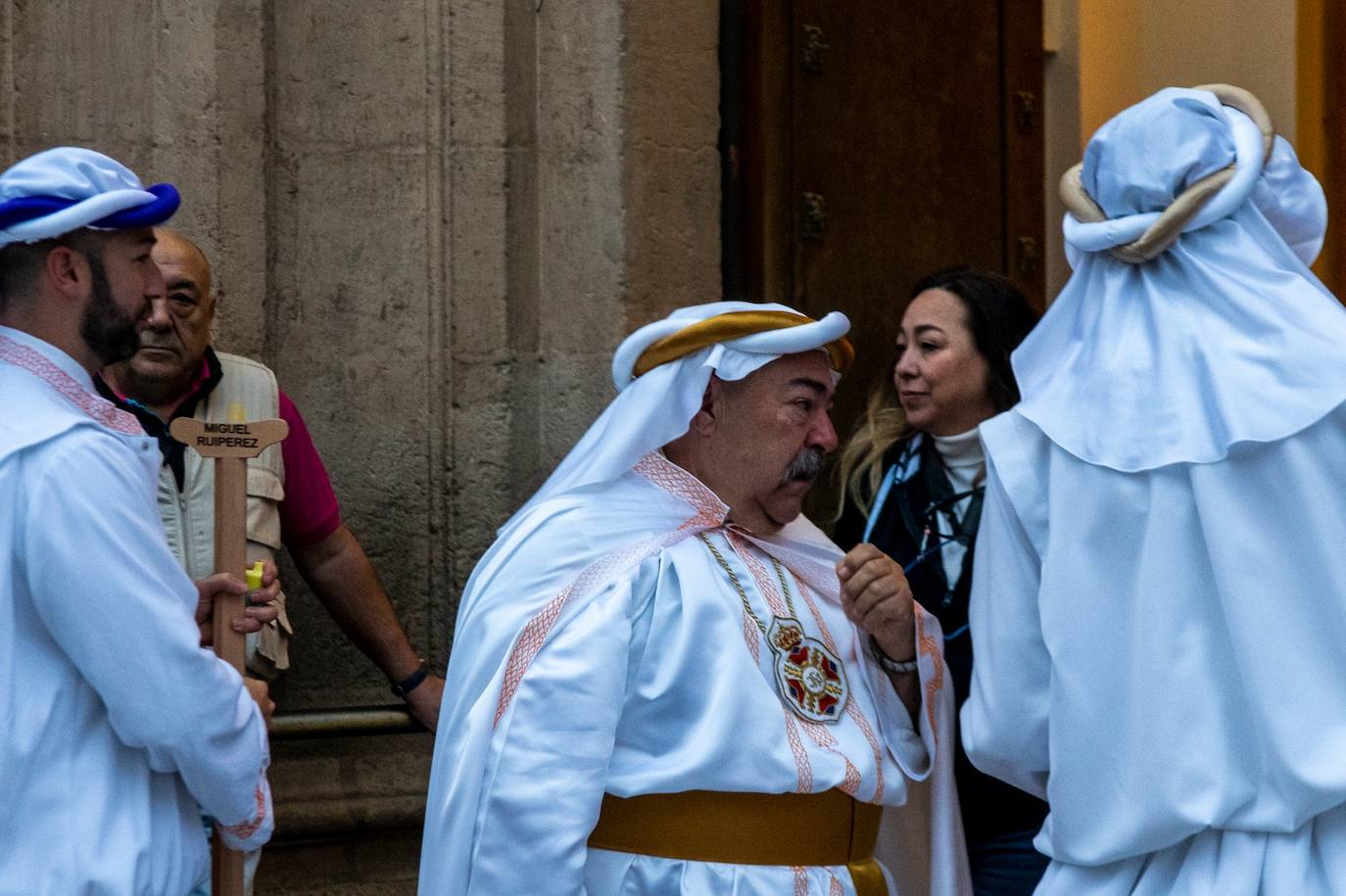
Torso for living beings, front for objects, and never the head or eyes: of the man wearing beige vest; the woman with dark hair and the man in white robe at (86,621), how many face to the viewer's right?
1

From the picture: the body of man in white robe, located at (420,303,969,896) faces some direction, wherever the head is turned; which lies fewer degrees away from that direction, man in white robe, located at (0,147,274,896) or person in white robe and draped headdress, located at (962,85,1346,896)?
the person in white robe and draped headdress

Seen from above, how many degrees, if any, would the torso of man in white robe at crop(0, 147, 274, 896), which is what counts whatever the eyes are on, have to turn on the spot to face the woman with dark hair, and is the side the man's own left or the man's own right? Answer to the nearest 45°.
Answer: approximately 45° to the man's own left

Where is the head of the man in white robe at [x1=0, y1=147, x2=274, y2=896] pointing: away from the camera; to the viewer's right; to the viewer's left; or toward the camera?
to the viewer's right

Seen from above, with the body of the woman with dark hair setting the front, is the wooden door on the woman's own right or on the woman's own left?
on the woman's own right

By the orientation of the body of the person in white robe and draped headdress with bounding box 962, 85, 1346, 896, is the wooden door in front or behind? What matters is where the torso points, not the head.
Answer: in front

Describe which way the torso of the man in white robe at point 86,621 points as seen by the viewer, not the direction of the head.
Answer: to the viewer's right

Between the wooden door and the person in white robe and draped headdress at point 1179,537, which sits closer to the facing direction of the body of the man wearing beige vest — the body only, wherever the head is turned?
the person in white robe and draped headdress

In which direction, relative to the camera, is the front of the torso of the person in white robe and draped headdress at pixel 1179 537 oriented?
away from the camera

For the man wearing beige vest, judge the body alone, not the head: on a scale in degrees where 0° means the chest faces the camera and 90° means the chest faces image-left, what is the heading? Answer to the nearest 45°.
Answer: approximately 0°

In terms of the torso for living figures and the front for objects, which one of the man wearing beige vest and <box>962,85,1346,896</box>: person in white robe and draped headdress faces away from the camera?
the person in white robe and draped headdress
